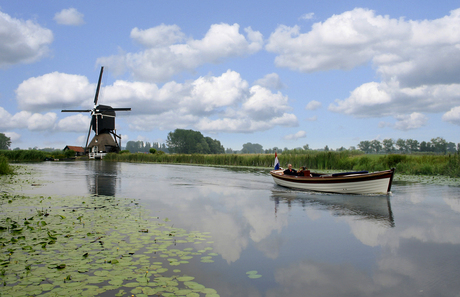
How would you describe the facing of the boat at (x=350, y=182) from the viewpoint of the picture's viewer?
facing the viewer and to the right of the viewer
